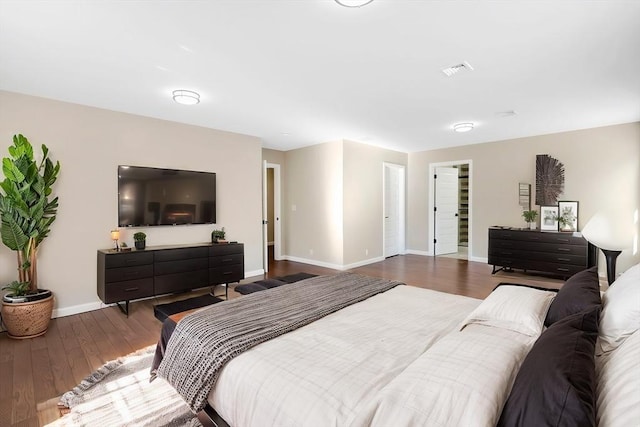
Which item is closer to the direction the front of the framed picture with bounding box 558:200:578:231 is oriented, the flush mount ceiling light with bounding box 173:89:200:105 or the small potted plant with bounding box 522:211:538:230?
the flush mount ceiling light

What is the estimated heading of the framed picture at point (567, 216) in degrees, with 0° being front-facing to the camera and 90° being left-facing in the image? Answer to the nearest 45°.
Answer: approximately 0°

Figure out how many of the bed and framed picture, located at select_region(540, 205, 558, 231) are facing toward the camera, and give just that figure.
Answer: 1

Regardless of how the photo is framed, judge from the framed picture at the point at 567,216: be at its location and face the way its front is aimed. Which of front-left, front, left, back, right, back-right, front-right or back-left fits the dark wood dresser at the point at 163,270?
front-right

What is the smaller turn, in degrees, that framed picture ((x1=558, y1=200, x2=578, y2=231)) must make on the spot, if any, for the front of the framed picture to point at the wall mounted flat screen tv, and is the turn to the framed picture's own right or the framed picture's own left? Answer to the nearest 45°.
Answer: approximately 45° to the framed picture's own right

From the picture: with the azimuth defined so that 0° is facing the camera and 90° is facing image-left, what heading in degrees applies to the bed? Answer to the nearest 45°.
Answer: approximately 135°

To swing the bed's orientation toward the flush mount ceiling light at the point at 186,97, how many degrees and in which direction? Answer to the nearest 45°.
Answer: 0° — it already faces it

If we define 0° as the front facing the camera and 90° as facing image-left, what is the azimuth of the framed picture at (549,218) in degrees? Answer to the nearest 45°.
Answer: approximately 0°

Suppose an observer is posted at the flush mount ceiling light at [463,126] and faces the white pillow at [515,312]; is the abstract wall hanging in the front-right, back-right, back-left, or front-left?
back-left

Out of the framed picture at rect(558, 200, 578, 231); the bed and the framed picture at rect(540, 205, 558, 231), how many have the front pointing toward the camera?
2

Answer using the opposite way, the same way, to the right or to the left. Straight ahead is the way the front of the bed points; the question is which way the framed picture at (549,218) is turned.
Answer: to the left
